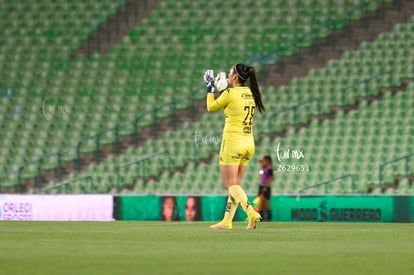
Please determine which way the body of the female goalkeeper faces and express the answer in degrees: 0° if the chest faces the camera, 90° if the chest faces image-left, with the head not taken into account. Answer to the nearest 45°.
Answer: approximately 135°

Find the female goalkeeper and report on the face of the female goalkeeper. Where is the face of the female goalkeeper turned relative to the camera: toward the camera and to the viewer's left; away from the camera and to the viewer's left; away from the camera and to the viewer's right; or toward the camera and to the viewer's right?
away from the camera and to the viewer's left
